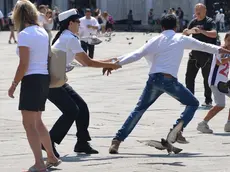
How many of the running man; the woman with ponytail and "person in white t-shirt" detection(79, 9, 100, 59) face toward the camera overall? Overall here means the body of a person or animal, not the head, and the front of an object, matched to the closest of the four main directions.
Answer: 1

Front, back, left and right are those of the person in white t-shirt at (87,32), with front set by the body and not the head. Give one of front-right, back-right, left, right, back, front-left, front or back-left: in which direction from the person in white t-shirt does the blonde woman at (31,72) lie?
front

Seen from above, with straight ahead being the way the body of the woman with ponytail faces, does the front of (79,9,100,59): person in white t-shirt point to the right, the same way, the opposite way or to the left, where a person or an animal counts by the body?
to the right

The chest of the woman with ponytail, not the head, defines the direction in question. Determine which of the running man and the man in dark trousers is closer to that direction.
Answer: the running man

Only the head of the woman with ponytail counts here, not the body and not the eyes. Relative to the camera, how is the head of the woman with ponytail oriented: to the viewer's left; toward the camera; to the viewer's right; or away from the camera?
to the viewer's right

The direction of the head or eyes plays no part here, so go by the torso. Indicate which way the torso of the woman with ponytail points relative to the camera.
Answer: to the viewer's right

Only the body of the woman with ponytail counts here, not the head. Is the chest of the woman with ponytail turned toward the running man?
yes

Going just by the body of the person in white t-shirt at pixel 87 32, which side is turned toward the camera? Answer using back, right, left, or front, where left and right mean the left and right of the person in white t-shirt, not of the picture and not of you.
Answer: front

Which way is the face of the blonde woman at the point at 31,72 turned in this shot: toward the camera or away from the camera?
away from the camera
